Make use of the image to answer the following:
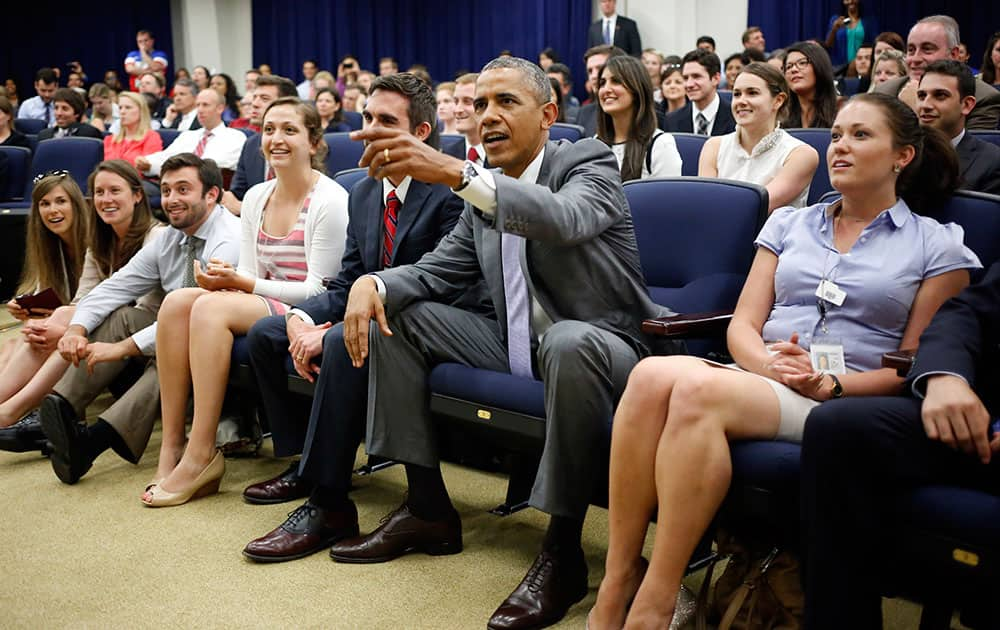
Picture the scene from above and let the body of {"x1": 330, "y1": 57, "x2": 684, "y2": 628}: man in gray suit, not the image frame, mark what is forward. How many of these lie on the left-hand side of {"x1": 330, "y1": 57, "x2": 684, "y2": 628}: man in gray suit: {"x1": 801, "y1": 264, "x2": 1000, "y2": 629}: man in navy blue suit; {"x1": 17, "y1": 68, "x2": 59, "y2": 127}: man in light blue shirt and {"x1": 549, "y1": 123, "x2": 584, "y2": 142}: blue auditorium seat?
1

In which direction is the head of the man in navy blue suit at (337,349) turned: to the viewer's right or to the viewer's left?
to the viewer's left

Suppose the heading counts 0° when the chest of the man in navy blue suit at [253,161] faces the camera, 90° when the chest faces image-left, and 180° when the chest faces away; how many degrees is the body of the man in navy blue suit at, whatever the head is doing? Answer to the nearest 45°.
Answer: approximately 45°

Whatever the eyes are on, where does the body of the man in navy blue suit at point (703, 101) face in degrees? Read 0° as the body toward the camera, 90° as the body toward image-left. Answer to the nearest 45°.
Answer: approximately 45°

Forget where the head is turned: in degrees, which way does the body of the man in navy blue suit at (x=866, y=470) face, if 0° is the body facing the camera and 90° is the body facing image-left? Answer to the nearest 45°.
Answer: approximately 45°

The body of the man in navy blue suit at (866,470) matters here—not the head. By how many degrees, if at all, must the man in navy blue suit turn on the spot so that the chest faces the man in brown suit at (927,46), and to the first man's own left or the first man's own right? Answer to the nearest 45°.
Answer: approximately 135° to the first man's own right

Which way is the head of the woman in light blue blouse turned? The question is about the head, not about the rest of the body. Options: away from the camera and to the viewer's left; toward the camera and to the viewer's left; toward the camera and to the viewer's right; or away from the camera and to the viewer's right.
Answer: toward the camera and to the viewer's left

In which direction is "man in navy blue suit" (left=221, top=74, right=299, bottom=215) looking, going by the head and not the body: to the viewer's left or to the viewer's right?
to the viewer's left

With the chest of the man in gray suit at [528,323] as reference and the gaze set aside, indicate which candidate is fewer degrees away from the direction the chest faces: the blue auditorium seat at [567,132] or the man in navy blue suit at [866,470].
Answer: the man in navy blue suit

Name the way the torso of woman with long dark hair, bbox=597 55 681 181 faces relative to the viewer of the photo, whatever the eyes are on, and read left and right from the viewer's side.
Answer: facing the viewer and to the left of the viewer

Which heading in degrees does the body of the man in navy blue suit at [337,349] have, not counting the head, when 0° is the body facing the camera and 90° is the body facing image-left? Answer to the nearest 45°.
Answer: approximately 45°

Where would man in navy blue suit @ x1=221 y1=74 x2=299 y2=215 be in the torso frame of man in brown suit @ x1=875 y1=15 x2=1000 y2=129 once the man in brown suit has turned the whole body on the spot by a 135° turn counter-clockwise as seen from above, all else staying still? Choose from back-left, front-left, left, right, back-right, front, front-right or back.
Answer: back

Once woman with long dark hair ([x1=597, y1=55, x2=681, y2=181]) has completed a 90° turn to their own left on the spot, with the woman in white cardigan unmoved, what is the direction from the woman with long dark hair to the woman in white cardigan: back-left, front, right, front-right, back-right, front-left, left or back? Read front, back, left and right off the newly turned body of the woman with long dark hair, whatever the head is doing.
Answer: right

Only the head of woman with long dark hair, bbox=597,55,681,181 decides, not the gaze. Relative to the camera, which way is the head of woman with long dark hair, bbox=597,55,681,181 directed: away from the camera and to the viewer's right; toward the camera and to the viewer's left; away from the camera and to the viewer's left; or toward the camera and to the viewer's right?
toward the camera and to the viewer's left

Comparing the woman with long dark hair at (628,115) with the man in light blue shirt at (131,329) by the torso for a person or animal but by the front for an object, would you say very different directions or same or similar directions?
same or similar directions

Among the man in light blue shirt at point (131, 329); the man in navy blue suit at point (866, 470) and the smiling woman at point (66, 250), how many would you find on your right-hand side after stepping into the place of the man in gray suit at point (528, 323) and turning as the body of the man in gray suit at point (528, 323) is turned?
2

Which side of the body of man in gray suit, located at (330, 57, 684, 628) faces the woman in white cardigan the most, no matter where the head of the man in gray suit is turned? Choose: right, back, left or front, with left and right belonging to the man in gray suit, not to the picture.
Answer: right
